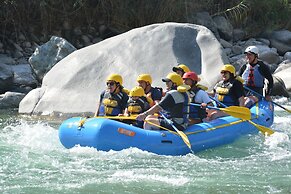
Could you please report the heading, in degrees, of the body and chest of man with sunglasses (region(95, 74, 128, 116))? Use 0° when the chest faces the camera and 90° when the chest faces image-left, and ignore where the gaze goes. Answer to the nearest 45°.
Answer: approximately 45°

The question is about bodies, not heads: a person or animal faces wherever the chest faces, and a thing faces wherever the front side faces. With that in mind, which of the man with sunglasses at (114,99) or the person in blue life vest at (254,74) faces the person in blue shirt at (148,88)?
the person in blue life vest at (254,74)

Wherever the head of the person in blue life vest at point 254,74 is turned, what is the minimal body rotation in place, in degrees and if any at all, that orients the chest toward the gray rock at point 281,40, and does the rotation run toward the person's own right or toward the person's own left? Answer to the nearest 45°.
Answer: approximately 135° to the person's own right

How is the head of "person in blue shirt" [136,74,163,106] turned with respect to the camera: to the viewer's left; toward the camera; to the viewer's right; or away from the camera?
to the viewer's left

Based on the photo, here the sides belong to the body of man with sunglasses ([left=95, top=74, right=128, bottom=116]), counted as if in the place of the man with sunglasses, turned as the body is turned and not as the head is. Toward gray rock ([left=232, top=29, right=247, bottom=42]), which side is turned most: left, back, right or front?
back

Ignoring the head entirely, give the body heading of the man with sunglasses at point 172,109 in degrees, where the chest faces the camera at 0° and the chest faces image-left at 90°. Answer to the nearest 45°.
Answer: approximately 90°

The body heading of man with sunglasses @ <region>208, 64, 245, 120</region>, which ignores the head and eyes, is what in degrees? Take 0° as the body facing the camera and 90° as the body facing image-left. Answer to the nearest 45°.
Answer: approximately 45°

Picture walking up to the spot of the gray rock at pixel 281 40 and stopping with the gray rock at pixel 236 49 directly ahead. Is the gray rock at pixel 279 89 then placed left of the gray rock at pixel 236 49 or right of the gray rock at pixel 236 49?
left

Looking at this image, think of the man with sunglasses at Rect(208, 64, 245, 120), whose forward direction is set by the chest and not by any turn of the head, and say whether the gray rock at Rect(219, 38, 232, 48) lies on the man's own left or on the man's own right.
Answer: on the man's own right

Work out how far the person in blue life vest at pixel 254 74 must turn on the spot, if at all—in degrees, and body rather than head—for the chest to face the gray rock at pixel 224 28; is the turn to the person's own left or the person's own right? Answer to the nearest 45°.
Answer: approximately 135° to the person's own right

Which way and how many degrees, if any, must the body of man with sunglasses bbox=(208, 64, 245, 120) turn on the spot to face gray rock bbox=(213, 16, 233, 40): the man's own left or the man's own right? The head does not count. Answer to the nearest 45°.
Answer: approximately 135° to the man's own right

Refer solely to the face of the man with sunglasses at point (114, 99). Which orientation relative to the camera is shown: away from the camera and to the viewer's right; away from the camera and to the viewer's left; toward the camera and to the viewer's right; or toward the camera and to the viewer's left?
toward the camera and to the viewer's left

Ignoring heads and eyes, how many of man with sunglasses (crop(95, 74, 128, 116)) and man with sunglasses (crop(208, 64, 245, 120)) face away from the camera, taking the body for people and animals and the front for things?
0
